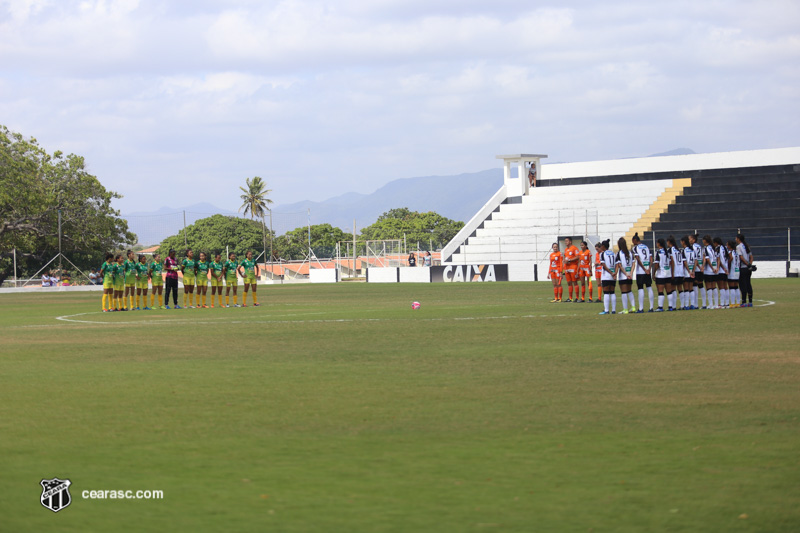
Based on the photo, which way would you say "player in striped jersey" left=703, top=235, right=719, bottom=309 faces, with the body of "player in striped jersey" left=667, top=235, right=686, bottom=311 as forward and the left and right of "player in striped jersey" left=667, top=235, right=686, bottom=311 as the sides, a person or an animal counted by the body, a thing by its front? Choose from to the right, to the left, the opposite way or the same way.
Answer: the same way

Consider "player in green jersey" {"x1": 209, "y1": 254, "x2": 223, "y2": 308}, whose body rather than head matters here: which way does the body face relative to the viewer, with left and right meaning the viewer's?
facing the viewer and to the right of the viewer

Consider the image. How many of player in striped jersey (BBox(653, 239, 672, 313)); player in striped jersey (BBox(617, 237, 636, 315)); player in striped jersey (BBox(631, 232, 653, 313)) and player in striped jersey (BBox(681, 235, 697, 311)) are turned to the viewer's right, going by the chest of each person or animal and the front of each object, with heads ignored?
0

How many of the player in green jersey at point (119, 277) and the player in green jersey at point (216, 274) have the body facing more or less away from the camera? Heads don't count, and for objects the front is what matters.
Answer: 0

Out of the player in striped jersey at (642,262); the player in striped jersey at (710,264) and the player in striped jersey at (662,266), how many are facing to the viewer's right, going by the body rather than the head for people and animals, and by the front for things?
0

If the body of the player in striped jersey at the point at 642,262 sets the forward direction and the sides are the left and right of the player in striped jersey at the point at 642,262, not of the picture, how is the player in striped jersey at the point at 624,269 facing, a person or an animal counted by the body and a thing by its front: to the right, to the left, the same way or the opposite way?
the same way

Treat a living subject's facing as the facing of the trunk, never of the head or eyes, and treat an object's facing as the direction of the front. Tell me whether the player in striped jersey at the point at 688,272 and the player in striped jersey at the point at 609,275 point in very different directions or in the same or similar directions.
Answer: same or similar directions
